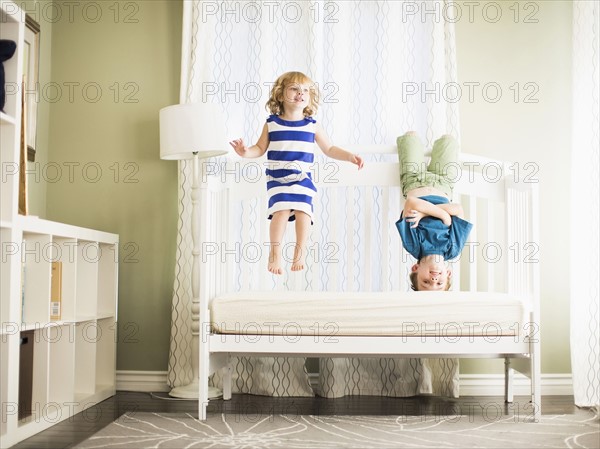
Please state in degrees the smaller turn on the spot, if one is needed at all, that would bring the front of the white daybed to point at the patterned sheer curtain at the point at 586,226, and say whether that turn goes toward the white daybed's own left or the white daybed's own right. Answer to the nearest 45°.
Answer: approximately 90° to the white daybed's own left

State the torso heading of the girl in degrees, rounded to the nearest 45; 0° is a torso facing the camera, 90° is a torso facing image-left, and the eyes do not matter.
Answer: approximately 0°

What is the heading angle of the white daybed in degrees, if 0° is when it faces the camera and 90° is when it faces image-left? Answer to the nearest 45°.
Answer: approximately 0°

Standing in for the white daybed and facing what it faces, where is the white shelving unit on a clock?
The white shelving unit is roughly at 2 o'clock from the white daybed.

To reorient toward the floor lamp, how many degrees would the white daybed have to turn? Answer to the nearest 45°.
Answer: approximately 90° to its right

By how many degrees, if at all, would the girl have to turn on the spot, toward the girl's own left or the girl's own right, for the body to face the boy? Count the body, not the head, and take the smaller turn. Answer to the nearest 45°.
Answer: approximately 90° to the girl's own left
